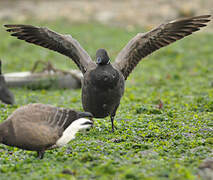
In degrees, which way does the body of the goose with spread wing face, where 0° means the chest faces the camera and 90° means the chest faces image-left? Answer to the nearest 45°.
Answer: approximately 0°

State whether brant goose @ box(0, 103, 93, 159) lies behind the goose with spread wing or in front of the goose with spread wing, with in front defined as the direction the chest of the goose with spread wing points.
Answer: in front
